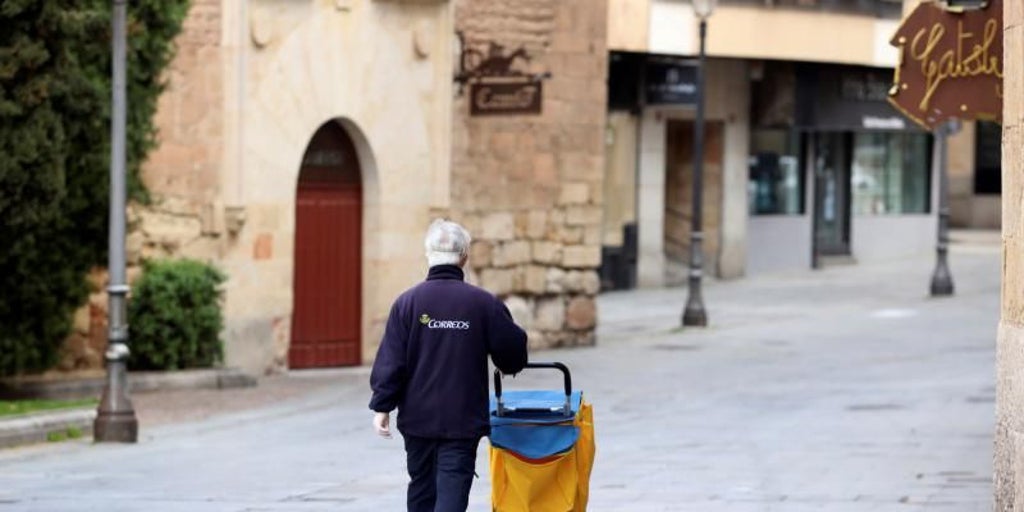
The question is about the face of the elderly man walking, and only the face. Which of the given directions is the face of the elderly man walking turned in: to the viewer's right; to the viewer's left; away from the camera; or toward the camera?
away from the camera

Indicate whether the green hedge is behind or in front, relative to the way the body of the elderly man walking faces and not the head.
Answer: in front

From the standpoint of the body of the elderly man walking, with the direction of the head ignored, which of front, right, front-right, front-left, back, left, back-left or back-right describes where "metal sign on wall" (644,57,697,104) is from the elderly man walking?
front

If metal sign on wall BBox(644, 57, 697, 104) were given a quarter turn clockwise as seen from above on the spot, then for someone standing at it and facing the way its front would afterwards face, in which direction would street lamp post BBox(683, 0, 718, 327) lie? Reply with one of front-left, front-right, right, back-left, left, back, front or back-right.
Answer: left

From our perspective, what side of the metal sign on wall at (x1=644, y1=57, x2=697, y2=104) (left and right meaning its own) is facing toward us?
front

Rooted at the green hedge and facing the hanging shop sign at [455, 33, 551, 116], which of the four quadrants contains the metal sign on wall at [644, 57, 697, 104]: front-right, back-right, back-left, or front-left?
front-left

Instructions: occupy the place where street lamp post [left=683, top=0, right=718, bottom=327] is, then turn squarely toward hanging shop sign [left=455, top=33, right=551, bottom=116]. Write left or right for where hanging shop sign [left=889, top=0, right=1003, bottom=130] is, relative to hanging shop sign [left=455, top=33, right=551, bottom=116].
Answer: left

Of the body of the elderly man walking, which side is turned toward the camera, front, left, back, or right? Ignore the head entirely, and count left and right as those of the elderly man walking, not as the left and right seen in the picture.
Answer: back

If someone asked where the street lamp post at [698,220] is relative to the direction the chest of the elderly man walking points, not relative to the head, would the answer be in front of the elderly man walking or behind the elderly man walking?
in front

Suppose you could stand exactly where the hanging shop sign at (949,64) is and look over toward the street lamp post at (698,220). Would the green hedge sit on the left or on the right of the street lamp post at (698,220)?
left

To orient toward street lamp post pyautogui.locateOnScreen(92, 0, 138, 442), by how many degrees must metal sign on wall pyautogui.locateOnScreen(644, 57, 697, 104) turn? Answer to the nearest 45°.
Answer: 0° — it already faces it

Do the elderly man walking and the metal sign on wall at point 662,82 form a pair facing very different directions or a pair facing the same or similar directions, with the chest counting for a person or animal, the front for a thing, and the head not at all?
very different directions

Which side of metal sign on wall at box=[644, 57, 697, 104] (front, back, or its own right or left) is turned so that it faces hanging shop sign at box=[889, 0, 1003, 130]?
front

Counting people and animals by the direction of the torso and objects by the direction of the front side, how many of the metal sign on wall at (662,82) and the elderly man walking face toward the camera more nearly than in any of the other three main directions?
1

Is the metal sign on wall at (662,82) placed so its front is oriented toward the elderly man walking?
yes
